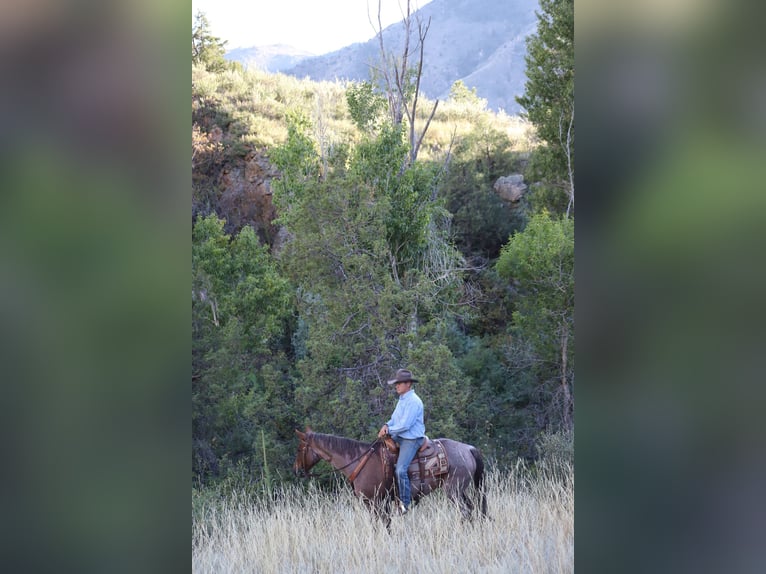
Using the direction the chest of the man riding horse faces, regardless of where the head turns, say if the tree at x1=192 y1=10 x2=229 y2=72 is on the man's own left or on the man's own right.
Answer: on the man's own right

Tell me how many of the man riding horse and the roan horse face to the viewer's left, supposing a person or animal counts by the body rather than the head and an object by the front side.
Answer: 2

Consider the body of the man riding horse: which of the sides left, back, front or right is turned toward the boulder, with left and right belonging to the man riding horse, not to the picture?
right

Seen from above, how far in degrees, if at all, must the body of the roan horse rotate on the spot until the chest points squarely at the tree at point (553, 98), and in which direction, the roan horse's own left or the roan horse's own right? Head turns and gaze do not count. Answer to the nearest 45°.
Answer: approximately 90° to the roan horse's own right

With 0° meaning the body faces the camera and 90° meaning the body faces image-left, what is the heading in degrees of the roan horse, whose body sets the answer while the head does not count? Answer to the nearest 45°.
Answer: approximately 90°

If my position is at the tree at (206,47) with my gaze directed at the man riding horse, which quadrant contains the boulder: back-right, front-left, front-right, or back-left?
front-left

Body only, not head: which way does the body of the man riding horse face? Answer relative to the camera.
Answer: to the viewer's left
